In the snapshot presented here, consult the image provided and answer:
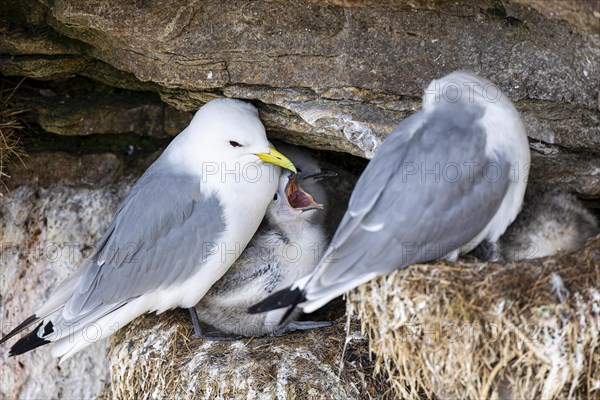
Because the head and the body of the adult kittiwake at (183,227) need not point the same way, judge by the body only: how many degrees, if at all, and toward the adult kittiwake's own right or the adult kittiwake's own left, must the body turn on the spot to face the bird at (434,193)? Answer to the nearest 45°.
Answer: approximately 45° to the adult kittiwake's own right

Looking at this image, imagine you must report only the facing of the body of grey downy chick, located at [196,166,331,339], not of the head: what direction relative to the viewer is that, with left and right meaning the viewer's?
facing to the right of the viewer

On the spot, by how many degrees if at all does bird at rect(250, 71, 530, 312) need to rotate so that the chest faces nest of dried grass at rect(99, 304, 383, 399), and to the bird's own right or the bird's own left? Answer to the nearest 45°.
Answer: approximately 135° to the bird's own left

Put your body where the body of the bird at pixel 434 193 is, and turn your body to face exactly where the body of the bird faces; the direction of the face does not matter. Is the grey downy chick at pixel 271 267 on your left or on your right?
on your left

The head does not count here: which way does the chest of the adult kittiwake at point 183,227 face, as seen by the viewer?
to the viewer's right

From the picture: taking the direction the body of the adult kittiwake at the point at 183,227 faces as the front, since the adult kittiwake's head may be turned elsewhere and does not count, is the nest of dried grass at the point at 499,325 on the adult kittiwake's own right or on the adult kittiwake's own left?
on the adult kittiwake's own right

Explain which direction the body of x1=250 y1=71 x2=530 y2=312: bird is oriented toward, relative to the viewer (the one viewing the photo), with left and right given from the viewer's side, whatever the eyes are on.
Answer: facing away from the viewer and to the right of the viewer

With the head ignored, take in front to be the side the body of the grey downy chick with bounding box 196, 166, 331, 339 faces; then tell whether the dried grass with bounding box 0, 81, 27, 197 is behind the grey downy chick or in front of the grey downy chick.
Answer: behind

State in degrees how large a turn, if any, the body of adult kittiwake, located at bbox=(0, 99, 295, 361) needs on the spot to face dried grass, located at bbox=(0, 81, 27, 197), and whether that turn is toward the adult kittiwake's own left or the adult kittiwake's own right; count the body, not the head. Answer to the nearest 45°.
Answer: approximately 135° to the adult kittiwake's own left
